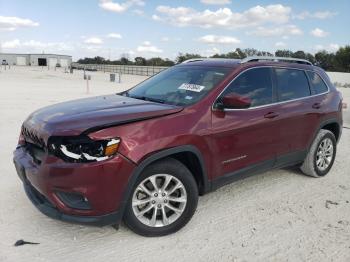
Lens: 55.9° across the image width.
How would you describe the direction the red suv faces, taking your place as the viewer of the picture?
facing the viewer and to the left of the viewer
